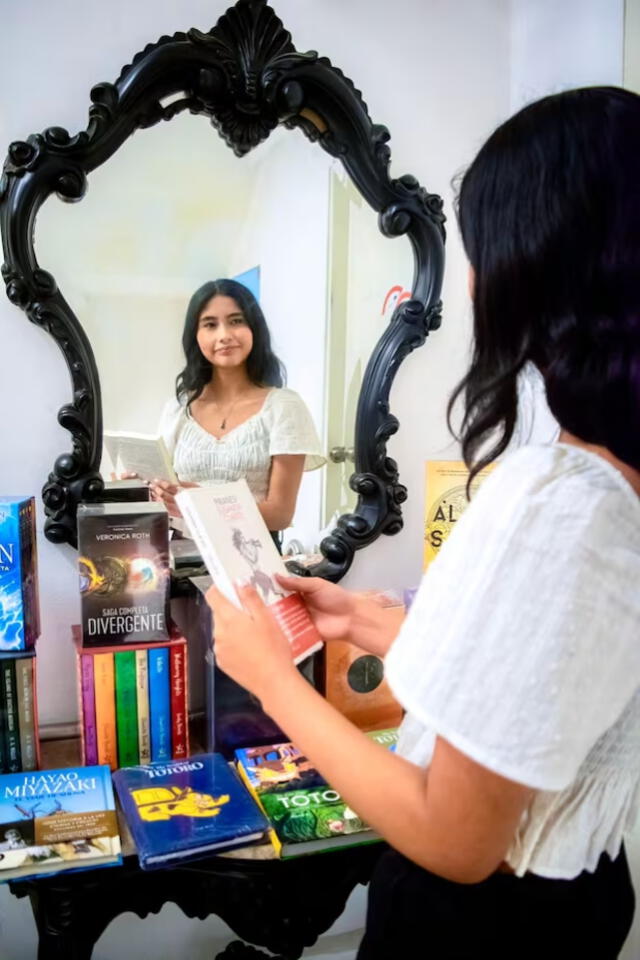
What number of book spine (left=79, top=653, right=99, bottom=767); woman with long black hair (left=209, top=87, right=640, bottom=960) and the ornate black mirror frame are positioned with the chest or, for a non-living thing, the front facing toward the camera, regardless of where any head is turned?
2

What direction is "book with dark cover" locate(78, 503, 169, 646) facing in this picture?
toward the camera

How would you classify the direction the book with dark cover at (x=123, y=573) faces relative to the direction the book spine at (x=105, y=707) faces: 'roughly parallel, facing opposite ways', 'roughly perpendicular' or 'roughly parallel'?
roughly parallel

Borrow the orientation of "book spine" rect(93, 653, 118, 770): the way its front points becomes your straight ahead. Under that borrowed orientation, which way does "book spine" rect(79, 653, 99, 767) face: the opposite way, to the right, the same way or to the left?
the same way

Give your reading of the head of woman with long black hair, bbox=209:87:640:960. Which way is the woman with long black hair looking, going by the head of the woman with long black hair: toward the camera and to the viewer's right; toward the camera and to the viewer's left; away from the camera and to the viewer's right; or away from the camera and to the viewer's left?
away from the camera and to the viewer's left

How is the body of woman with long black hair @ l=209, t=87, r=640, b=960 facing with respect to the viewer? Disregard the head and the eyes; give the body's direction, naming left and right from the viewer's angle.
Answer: facing away from the viewer and to the left of the viewer

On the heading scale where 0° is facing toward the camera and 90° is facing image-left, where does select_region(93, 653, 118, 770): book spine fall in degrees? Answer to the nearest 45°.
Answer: approximately 0°

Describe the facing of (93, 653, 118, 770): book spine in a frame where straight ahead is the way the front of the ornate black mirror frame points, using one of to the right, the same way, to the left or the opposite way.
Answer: the same way

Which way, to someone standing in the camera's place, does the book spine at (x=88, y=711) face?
facing the viewer

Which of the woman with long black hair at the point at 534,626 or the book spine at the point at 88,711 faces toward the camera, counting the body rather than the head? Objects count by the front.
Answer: the book spine

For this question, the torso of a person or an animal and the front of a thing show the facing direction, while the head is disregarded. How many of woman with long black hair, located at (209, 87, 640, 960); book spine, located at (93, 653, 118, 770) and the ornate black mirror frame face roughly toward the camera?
2

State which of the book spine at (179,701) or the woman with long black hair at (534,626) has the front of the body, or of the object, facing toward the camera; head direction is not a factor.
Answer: the book spine
